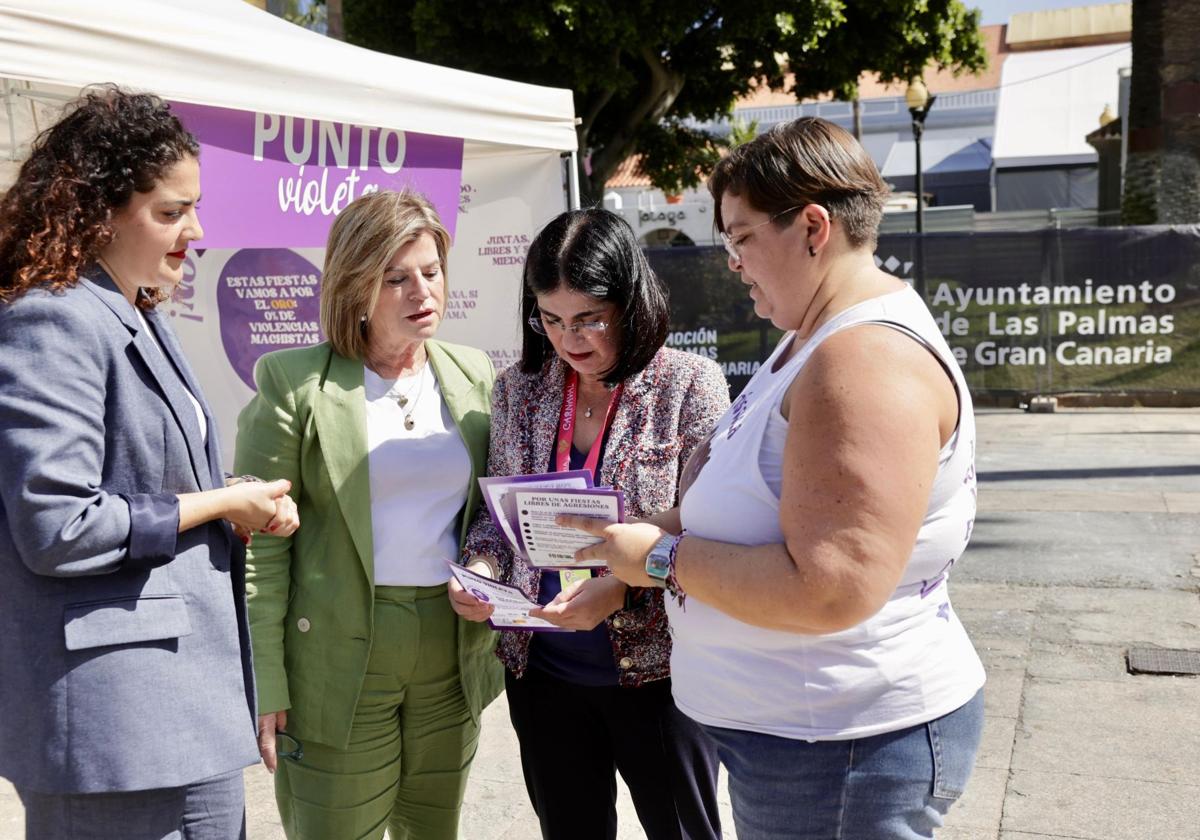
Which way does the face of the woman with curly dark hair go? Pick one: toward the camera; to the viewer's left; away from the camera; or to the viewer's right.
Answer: to the viewer's right

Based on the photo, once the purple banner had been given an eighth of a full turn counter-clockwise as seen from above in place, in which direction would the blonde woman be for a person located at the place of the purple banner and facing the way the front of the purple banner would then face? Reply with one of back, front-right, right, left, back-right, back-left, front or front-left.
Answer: front-right

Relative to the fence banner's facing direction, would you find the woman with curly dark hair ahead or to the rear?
ahead

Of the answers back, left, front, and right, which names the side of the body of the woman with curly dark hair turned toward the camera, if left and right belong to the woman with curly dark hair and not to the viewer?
right

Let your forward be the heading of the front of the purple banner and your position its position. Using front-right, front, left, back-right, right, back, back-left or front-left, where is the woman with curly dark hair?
front

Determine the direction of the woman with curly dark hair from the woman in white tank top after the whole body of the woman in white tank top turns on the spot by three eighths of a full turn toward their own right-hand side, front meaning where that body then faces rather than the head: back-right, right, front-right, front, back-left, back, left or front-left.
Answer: back-left

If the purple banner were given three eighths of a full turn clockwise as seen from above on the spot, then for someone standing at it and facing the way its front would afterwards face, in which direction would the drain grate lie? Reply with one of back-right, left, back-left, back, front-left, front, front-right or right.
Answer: back-right

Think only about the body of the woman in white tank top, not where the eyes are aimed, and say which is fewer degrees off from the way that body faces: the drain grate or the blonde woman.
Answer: the blonde woman

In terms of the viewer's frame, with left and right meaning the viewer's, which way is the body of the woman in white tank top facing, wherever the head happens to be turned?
facing to the left of the viewer

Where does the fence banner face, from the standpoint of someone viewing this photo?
facing the viewer

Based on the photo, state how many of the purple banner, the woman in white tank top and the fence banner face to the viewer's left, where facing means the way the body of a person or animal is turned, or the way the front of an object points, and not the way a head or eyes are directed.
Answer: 1

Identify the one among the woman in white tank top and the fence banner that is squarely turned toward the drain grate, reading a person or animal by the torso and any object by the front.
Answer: the fence banner

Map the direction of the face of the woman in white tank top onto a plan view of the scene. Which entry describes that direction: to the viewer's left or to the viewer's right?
to the viewer's left

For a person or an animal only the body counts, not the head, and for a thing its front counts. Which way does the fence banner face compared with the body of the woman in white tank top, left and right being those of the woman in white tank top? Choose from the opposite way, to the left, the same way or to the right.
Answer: to the left

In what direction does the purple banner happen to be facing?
toward the camera

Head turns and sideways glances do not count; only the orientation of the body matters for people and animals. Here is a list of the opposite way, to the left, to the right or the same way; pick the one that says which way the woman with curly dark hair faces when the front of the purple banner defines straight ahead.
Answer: to the left
